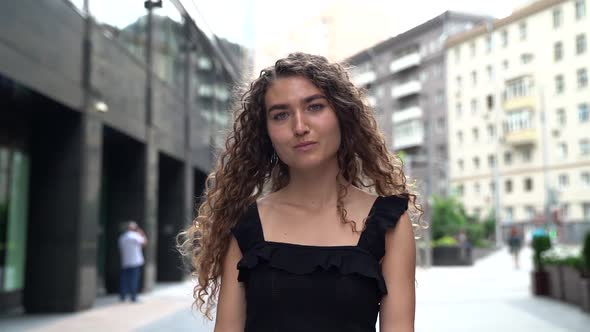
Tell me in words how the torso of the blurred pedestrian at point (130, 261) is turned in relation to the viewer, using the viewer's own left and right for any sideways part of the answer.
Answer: facing away from the viewer and to the right of the viewer

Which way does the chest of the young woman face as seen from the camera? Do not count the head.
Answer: toward the camera

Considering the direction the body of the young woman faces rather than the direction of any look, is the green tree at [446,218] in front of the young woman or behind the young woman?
behind

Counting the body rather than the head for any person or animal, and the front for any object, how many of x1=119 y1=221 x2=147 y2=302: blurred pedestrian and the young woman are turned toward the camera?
1

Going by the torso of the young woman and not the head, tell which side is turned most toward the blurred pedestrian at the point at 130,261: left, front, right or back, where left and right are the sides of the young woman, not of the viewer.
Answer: back

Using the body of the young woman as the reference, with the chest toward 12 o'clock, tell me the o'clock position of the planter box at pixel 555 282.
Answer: The planter box is roughly at 7 o'clock from the young woman.

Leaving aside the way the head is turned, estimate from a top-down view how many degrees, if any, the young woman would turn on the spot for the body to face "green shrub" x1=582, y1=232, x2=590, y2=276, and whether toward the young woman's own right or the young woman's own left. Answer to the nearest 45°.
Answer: approximately 135° to the young woman's own left

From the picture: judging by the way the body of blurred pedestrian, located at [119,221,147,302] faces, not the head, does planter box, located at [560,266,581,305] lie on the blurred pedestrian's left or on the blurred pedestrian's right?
on the blurred pedestrian's right

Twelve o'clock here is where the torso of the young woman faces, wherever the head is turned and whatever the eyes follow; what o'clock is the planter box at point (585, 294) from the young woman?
The planter box is roughly at 7 o'clock from the young woman.

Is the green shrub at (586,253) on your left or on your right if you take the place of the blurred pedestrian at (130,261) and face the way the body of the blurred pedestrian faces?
on your right
